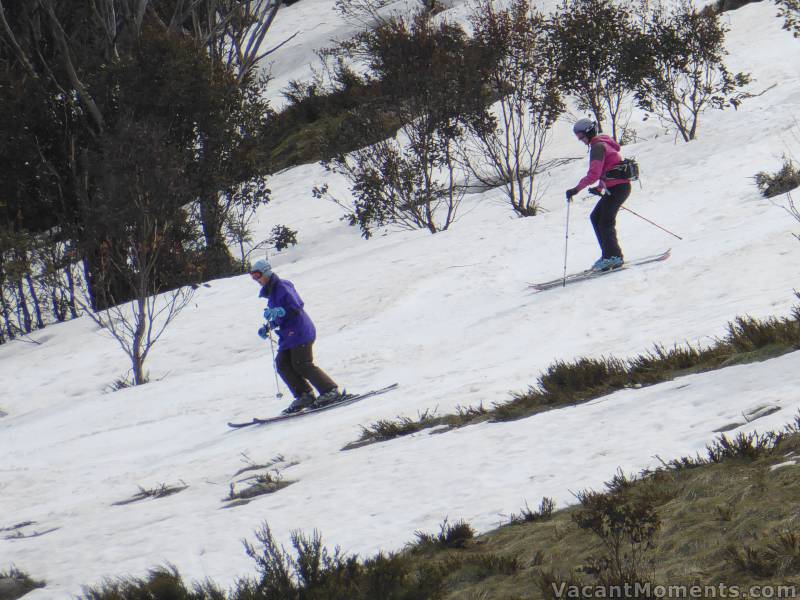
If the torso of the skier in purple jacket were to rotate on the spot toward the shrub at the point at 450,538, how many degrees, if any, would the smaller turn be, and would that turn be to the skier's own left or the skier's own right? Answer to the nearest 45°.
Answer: approximately 90° to the skier's own left

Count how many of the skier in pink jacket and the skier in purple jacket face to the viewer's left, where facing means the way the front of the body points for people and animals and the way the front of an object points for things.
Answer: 2

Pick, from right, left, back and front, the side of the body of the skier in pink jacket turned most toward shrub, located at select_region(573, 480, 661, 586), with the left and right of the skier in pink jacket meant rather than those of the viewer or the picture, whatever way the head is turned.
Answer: left

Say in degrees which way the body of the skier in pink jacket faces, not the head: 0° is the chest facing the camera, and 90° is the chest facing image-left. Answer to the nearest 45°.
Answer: approximately 90°

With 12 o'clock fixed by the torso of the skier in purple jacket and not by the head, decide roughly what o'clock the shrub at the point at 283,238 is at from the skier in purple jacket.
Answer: The shrub is roughly at 3 o'clock from the skier in purple jacket.

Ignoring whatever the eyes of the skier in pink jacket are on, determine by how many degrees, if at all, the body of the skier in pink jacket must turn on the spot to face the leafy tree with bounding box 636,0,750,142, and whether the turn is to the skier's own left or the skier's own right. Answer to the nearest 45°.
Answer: approximately 90° to the skier's own right

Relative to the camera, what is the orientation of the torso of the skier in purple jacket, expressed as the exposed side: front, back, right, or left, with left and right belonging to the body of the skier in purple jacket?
left

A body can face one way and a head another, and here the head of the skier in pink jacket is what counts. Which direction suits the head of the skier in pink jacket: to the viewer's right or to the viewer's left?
to the viewer's left

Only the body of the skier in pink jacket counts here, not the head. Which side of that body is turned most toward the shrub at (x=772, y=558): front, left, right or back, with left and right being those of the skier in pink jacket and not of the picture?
left

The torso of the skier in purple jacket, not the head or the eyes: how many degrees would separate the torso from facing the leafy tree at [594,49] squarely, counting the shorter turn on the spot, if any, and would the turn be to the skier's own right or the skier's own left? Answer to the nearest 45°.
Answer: approximately 135° to the skier's own right
